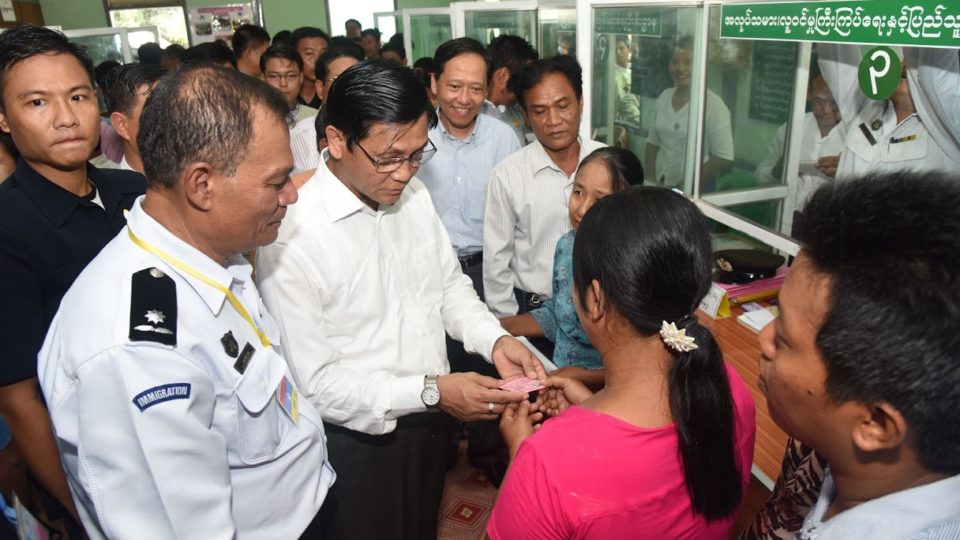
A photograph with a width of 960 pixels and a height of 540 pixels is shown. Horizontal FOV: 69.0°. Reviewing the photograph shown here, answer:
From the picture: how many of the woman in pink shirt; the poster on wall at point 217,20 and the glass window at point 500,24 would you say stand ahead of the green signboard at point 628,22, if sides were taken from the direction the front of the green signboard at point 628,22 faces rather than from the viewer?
1

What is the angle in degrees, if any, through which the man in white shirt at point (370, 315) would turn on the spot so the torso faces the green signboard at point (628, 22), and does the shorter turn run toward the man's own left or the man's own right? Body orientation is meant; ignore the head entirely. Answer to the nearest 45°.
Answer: approximately 90° to the man's own left

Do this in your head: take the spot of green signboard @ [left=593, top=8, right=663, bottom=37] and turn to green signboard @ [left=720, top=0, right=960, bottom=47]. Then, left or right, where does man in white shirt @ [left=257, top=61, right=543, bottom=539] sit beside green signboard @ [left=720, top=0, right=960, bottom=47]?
right

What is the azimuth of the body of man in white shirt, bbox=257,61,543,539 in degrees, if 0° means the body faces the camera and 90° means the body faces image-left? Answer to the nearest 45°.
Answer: approximately 315°

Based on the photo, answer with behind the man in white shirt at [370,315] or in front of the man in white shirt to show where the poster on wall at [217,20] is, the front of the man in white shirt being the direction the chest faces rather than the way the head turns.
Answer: behind

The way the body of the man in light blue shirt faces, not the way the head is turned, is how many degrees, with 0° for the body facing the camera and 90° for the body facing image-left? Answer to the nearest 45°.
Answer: approximately 0°

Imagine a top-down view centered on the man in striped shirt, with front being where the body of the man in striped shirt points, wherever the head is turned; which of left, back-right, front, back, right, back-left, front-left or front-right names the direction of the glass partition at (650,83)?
left

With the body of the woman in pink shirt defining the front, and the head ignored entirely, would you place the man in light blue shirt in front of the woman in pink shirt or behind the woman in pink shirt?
in front

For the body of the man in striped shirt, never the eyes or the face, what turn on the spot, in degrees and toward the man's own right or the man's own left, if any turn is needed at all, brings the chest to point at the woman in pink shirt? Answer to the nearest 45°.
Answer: approximately 45° to the man's own right

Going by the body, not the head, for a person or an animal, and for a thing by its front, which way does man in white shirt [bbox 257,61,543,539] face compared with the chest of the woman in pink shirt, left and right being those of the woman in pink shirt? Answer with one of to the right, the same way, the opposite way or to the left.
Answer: the opposite way

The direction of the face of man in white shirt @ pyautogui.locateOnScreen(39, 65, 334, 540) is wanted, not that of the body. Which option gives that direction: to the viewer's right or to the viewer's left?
to the viewer's right
